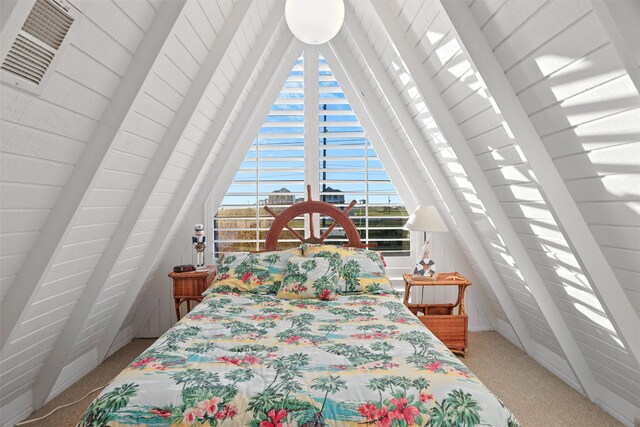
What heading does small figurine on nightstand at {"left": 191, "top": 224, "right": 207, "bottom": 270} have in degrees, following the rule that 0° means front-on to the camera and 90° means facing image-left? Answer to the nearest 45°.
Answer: approximately 0°

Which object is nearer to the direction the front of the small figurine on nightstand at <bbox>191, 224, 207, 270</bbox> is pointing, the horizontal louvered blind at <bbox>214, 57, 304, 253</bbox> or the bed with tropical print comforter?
the bed with tropical print comforter

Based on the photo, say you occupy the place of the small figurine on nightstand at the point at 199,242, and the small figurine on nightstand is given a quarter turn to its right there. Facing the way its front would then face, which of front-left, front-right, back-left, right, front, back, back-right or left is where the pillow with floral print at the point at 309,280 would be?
back-left

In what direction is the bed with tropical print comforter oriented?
toward the camera

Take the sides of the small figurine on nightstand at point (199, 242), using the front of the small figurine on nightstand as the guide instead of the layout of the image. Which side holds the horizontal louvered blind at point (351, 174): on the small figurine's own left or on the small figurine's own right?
on the small figurine's own left

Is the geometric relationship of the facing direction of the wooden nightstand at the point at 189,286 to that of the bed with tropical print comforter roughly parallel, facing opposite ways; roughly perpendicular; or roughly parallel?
roughly parallel

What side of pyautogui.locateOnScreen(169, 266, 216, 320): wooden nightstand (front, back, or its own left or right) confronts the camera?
front

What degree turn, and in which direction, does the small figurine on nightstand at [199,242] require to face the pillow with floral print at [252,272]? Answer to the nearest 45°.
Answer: approximately 45° to its left

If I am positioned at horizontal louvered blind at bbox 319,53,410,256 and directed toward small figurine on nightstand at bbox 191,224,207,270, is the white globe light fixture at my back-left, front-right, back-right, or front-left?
front-left

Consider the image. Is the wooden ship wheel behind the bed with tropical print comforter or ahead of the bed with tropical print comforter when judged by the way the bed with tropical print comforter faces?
behind

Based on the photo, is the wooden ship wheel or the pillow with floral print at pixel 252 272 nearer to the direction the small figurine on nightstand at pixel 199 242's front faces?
the pillow with floral print

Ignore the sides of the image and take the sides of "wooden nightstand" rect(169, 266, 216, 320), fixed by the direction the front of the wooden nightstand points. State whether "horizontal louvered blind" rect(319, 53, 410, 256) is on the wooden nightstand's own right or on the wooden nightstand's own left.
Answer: on the wooden nightstand's own left

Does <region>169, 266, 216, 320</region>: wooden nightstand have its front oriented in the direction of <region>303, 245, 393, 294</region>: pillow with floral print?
no

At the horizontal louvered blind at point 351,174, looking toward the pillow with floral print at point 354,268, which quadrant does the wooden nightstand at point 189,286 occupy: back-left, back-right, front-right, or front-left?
front-right

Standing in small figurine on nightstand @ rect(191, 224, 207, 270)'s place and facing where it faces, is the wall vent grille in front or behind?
in front

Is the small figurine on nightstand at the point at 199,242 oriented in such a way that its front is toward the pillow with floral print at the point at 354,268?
no
